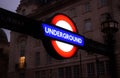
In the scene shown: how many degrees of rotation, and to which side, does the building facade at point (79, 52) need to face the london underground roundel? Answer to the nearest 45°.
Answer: approximately 45° to its left

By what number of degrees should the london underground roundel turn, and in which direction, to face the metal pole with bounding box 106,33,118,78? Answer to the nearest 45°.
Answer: approximately 90° to its left

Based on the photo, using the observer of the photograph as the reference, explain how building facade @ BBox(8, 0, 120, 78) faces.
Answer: facing the viewer and to the left of the viewer

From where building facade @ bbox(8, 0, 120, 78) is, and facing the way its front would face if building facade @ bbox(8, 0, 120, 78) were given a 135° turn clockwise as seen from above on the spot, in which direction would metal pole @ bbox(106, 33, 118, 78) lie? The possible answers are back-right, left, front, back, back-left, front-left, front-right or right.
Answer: back

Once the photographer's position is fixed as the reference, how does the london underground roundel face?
facing the viewer and to the right of the viewer

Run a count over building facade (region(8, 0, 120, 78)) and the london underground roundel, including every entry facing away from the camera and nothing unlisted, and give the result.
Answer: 0

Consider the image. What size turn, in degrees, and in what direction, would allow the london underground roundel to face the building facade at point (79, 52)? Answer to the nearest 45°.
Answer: approximately 135° to its left

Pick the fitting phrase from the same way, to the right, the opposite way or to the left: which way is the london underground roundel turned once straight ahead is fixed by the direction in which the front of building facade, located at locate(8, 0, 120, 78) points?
to the left
